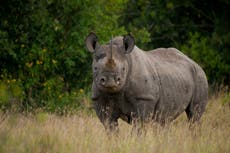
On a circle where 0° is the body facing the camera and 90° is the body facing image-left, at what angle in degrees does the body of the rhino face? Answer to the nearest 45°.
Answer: approximately 45°
